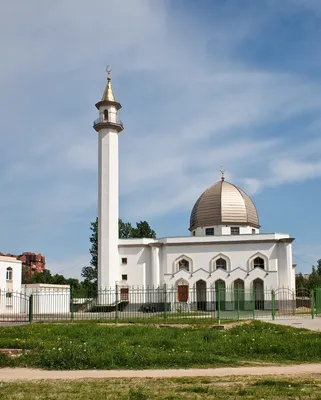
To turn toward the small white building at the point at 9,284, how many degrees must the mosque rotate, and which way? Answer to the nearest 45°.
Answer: approximately 90° to its right

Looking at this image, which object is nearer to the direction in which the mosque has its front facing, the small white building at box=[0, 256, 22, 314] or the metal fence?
the metal fence

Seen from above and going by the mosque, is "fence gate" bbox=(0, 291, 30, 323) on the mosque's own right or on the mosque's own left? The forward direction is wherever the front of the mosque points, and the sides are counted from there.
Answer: on the mosque's own right

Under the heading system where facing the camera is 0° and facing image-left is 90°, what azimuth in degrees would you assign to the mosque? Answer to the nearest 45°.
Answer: approximately 0°
